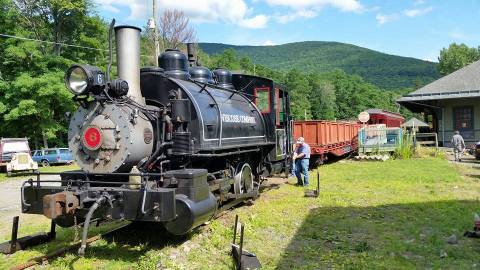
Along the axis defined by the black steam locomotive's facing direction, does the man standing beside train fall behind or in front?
behind

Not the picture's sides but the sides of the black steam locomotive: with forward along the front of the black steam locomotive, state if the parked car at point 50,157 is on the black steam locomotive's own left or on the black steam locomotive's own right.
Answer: on the black steam locomotive's own right

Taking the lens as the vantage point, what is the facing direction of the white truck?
facing the viewer and to the right of the viewer

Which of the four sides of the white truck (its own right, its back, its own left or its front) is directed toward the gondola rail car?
front

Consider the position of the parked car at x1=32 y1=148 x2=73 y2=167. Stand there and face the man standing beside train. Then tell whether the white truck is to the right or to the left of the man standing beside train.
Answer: right

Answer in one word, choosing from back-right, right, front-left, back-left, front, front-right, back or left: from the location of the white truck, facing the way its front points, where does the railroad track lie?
front-right

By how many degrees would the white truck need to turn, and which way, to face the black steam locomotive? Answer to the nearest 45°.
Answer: approximately 45° to its right

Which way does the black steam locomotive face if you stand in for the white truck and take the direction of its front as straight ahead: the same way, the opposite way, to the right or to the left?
to the right

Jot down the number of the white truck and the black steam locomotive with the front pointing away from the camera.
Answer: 0

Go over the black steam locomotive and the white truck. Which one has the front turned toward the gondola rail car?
the white truck

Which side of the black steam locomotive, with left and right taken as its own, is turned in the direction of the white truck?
right
